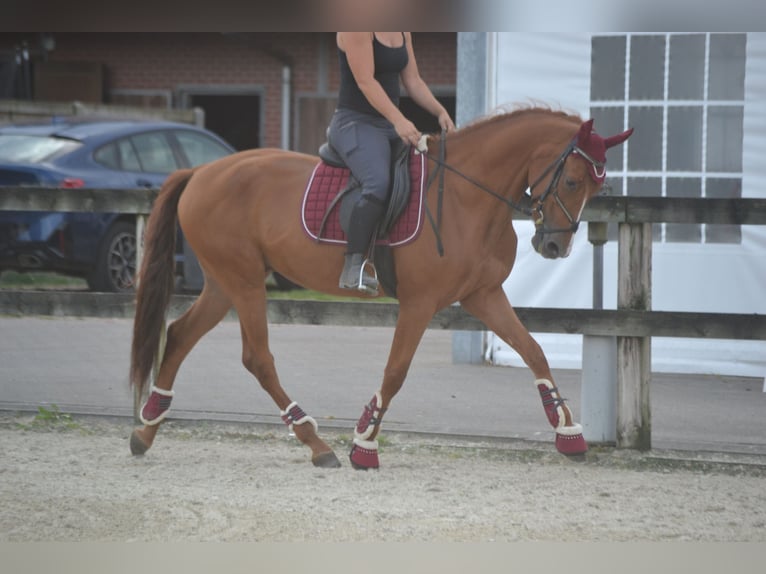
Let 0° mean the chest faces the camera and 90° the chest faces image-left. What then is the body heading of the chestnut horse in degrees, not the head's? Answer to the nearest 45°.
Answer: approximately 270°

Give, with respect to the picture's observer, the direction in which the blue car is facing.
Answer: facing away from the viewer and to the right of the viewer

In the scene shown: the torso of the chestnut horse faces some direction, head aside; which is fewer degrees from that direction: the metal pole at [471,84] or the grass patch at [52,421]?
the metal pole

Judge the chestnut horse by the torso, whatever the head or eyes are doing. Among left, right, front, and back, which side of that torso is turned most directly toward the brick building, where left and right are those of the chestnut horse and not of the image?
left

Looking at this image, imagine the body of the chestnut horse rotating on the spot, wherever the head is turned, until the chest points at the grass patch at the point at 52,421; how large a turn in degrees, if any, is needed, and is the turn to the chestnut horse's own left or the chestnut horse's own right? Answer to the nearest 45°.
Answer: approximately 135° to the chestnut horse's own left
